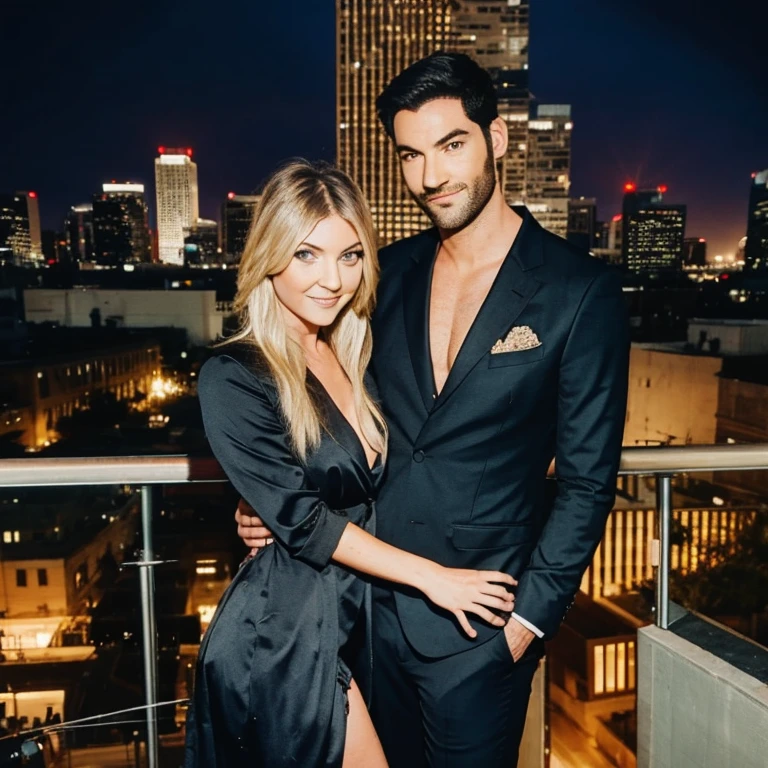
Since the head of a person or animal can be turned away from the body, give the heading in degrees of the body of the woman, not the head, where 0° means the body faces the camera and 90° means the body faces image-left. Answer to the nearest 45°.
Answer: approximately 315°

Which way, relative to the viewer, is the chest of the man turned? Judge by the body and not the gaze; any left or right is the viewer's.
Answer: facing the viewer and to the left of the viewer

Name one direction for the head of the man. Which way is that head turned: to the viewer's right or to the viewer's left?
to the viewer's left

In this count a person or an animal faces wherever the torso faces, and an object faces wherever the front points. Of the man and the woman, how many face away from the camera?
0
